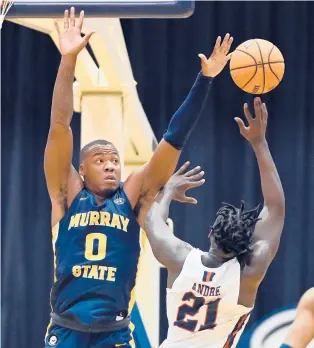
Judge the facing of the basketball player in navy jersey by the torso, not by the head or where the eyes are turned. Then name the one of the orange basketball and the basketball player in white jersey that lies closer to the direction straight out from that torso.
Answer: the basketball player in white jersey

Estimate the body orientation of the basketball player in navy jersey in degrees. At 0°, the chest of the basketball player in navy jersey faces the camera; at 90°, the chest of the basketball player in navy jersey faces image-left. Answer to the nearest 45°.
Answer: approximately 0°

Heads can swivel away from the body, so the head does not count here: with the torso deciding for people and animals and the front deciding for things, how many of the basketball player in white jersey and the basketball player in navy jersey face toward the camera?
1
